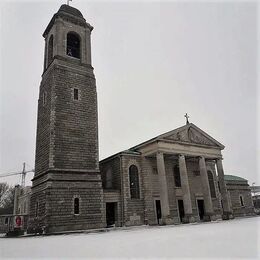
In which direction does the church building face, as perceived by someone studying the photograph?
facing the viewer and to the right of the viewer
